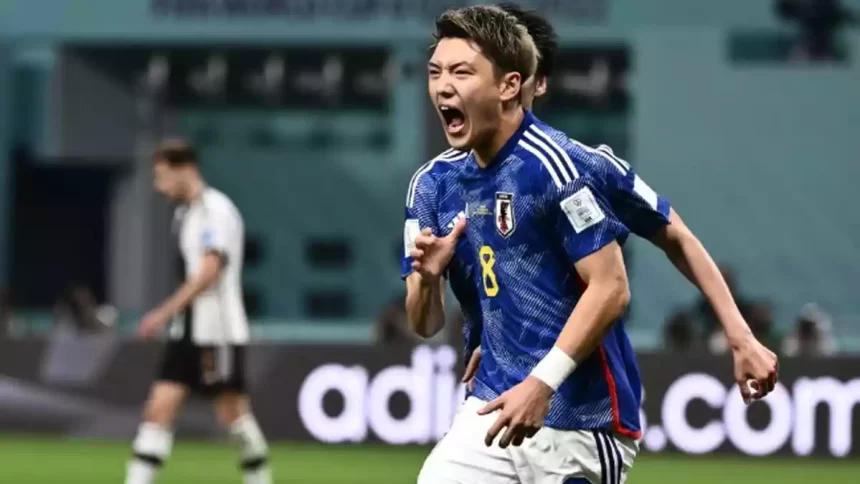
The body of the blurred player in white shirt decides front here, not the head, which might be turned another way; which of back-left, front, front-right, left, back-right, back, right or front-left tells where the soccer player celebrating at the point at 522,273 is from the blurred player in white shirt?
left

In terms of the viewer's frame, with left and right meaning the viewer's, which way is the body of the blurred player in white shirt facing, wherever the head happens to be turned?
facing to the left of the viewer

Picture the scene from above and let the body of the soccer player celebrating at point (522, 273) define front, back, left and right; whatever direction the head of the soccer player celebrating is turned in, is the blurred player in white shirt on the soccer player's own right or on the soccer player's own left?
on the soccer player's own right

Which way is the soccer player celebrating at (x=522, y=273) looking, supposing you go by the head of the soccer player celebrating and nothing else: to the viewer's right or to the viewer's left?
to the viewer's left

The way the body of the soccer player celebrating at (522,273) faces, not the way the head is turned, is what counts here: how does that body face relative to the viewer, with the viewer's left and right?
facing the viewer and to the left of the viewer
